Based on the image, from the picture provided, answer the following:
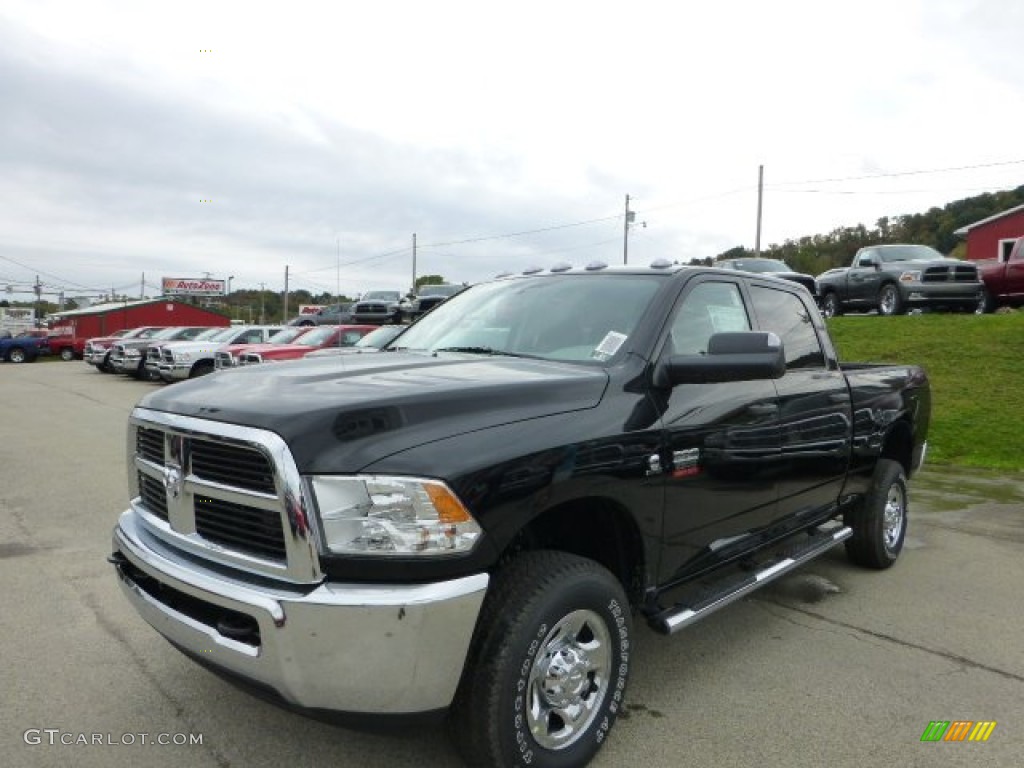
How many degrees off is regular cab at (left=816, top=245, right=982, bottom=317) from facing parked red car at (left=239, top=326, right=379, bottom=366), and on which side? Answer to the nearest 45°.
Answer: approximately 90° to its right

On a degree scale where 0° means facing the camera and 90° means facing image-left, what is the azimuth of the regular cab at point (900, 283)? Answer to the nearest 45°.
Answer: approximately 315°

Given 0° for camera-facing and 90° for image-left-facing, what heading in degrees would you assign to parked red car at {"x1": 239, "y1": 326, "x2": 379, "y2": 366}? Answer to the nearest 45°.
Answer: approximately 45°

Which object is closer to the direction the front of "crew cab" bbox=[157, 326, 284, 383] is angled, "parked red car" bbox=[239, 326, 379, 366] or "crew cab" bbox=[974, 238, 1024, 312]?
the parked red car

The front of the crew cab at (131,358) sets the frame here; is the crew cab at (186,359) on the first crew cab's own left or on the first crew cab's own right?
on the first crew cab's own left

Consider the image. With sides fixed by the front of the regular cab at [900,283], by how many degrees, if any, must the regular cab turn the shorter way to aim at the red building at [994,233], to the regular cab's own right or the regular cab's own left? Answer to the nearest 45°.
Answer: approximately 135° to the regular cab's own left

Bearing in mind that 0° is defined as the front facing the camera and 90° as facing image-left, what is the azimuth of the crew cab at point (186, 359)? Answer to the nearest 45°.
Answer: approximately 45°

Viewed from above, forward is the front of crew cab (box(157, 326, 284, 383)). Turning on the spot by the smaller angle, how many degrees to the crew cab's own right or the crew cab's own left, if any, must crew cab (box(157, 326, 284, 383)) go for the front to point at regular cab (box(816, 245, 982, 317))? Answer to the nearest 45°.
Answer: approximately 90° to the crew cab's own left
